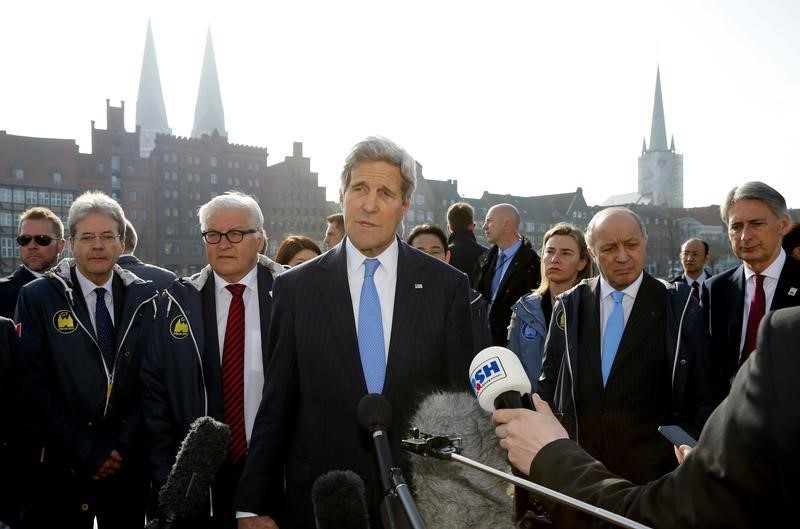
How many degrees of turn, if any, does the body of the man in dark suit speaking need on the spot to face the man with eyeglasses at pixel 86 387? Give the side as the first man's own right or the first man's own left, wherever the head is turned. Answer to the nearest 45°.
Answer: approximately 135° to the first man's own right

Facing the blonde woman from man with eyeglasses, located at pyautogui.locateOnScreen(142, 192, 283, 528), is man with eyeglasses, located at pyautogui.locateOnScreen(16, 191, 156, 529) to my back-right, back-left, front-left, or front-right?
back-left

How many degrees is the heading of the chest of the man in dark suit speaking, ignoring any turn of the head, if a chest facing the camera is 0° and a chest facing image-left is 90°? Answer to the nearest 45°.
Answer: approximately 0°

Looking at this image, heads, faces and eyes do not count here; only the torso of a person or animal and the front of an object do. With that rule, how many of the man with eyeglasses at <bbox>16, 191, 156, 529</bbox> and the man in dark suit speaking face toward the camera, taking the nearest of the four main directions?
2

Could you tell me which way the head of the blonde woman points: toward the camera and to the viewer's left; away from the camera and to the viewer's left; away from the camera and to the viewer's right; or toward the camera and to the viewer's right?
toward the camera and to the viewer's left

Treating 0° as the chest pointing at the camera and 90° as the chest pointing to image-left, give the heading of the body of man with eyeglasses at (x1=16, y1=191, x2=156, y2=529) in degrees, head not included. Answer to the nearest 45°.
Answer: approximately 0°

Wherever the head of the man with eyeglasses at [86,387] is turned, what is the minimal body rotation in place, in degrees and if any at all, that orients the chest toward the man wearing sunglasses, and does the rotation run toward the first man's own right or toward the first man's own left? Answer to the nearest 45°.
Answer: approximately 180°

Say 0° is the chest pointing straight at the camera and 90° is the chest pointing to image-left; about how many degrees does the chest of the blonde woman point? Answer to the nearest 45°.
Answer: approximately 45°

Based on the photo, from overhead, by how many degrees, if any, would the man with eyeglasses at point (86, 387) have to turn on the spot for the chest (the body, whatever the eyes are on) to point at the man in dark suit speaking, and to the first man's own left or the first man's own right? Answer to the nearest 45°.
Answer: approximately 45° to the first man's own left

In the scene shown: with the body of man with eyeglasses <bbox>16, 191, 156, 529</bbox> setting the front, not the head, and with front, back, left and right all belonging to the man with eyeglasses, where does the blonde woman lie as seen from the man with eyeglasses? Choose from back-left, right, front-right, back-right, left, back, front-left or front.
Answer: left

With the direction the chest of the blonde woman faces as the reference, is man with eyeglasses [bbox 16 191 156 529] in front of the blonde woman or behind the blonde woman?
in front
